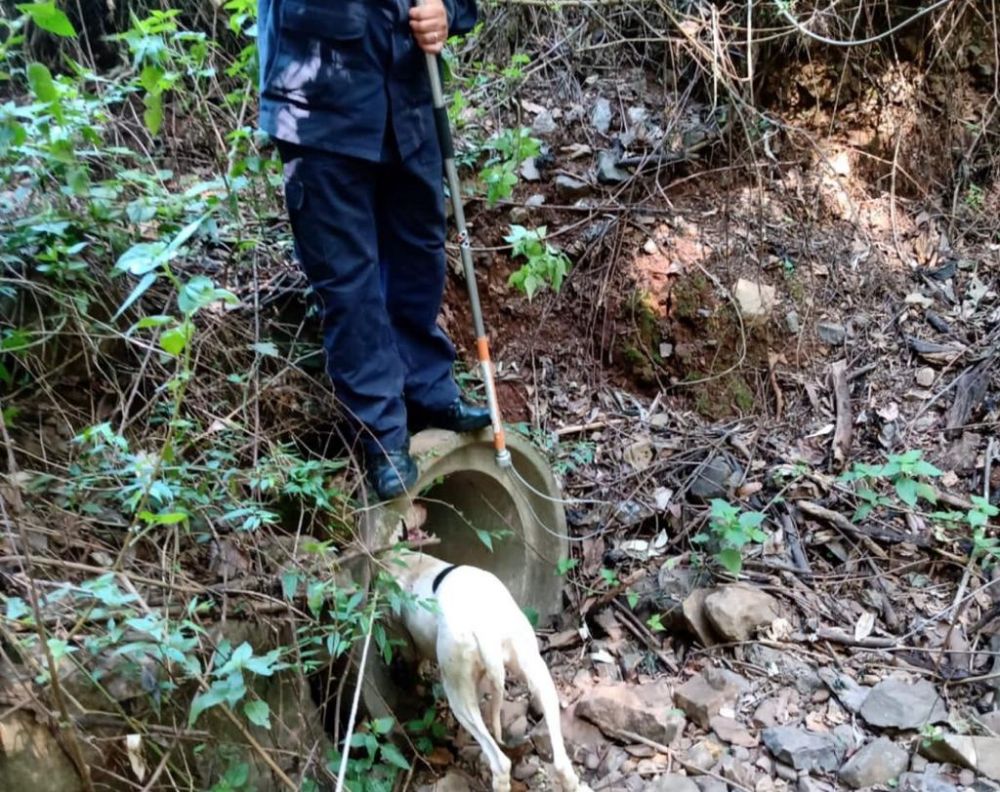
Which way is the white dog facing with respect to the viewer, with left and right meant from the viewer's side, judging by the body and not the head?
facing away from the viewer and to the left of the viewer

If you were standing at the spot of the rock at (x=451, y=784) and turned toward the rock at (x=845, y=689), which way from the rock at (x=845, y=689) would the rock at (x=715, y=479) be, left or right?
left

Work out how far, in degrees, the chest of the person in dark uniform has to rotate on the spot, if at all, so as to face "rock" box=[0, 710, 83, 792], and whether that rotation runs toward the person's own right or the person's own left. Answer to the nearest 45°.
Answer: approximately 90° to the person's own right

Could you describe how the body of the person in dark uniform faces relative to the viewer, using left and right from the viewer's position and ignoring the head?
facing the viewer and to the right of the viewer

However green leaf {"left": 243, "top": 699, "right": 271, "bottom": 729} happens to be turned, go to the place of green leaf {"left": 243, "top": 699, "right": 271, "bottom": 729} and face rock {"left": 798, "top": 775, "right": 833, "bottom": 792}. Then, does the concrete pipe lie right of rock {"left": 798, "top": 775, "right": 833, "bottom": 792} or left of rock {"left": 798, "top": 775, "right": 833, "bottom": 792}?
left

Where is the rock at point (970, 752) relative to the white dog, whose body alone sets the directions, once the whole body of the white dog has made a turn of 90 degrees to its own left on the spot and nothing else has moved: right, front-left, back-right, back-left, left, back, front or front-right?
back-left

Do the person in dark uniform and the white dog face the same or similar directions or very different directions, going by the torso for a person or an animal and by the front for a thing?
very different directions
